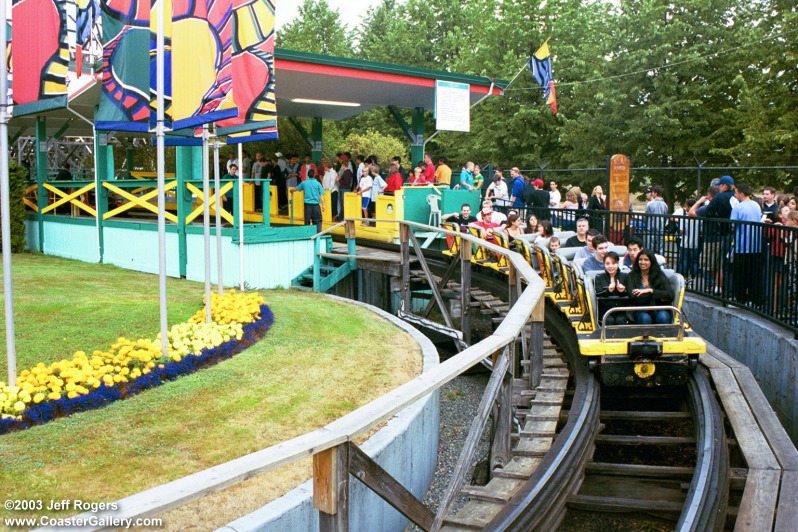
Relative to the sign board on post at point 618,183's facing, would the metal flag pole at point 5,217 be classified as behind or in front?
in front

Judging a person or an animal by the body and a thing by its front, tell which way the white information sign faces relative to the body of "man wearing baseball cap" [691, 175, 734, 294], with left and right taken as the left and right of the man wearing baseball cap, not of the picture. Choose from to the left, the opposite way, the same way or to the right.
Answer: to the left

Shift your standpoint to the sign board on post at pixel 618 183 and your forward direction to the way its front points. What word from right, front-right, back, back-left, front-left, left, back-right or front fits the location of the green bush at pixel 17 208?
right

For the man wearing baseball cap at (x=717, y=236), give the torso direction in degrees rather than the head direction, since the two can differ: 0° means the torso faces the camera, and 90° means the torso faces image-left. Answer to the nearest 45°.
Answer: approximately 90°

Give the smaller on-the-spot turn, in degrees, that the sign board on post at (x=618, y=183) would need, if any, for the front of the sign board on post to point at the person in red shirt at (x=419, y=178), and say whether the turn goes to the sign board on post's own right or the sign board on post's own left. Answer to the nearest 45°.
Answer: approximately 90° to the sign board on post's own right
